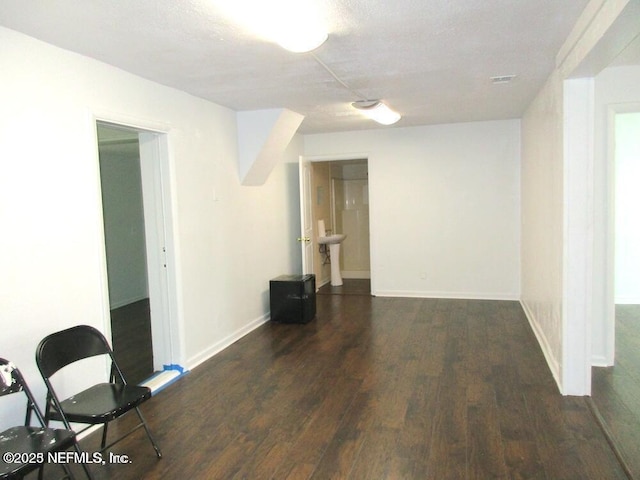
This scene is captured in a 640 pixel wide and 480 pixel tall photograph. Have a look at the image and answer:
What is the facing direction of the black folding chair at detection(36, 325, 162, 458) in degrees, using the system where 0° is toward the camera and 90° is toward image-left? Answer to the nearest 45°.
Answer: approximately 315°

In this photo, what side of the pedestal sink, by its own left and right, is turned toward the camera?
right

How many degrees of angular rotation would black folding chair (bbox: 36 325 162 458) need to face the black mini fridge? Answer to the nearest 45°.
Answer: approximately 90° to its left

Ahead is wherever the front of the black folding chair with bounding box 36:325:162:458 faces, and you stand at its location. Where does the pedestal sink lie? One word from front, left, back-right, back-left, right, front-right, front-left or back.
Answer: left

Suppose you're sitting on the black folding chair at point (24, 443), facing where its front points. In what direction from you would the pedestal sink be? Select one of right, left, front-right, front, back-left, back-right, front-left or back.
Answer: left

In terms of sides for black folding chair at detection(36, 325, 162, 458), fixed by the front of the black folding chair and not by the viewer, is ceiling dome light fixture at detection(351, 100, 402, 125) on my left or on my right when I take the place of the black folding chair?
on my left

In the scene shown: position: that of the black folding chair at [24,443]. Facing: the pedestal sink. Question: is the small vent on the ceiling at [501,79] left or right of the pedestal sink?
right

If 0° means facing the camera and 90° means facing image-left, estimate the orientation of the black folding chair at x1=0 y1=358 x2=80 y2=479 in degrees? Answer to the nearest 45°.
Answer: approximately 315°

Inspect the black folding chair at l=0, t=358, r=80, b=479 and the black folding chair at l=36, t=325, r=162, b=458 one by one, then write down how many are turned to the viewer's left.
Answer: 0
